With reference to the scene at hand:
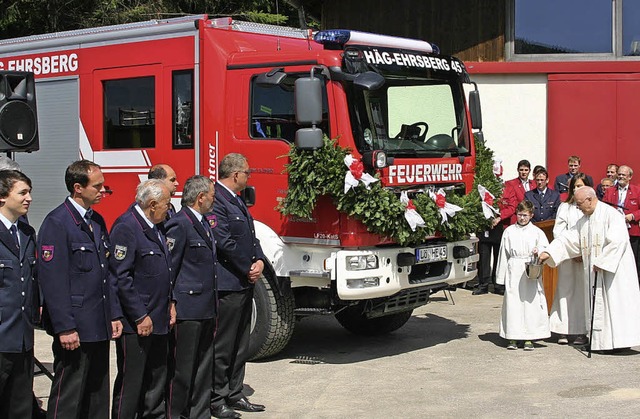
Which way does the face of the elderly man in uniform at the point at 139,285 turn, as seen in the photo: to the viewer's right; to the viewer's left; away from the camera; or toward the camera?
to the viewer's right

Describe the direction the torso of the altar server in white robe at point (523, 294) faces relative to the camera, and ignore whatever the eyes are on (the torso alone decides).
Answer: toward the camera

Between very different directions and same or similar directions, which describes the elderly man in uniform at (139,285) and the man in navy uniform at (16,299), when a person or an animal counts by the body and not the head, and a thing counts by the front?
same or similar directions

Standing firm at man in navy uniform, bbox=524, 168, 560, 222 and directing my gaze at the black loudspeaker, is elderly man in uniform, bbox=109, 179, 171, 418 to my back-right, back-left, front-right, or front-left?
front-left

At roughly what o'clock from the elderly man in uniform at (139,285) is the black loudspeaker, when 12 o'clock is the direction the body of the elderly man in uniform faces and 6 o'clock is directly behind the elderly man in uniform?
The black loudspeaker is roughly at 7 o'clock from the elderly man in uniform.

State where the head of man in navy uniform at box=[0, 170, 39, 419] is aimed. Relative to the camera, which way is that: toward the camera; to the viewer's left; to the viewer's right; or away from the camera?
to the viewer's right

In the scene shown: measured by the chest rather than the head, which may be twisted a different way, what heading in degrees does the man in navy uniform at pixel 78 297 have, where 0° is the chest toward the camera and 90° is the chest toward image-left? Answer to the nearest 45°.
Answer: approximately 315°

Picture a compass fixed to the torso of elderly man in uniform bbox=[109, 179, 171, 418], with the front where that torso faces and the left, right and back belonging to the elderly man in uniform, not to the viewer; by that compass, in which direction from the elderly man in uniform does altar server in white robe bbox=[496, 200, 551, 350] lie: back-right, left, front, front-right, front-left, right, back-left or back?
left

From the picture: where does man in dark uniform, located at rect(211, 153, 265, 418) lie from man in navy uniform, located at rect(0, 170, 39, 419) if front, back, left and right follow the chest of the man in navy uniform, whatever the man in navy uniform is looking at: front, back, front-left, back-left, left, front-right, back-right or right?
left

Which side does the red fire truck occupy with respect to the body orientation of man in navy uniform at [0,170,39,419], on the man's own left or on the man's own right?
on the man's own left

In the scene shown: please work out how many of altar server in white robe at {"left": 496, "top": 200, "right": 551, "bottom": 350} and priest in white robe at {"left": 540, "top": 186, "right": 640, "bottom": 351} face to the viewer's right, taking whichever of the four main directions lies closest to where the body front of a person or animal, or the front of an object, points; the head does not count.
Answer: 0

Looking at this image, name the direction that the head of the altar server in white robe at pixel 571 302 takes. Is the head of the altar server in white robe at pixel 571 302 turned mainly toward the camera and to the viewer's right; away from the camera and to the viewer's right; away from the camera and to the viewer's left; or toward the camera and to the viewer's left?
toward the camera and to the viewer's left

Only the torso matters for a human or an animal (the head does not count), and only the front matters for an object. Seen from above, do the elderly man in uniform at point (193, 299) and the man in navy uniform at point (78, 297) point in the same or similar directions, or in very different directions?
same or similar directions
